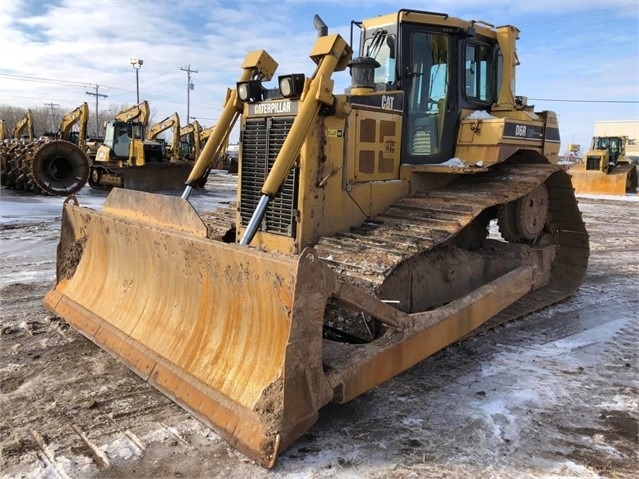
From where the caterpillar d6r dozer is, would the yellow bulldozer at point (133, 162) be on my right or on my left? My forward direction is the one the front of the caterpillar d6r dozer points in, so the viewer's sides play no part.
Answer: on my right

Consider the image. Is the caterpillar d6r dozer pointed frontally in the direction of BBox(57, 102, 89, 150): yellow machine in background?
no

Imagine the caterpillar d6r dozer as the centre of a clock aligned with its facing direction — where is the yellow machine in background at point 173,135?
The yellow machine in background is roughly at 4 o'clock from the caterpillar d6r dozer.

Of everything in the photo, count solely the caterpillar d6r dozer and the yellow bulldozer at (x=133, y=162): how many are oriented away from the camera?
0

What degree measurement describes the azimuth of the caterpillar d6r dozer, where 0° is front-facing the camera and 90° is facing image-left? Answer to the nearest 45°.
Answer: approximately 45°

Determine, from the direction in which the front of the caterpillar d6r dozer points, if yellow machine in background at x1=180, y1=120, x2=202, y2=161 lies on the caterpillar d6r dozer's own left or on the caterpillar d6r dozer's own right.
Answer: on the caterpillar d6r dozer's own right

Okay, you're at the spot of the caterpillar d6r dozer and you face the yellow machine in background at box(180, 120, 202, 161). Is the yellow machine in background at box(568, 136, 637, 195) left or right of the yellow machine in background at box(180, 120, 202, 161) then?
right

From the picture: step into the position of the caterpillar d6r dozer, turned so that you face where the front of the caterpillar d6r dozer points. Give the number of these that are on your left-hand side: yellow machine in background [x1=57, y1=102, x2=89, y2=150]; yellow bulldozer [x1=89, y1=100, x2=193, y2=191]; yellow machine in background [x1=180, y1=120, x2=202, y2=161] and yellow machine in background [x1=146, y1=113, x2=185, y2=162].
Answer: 0

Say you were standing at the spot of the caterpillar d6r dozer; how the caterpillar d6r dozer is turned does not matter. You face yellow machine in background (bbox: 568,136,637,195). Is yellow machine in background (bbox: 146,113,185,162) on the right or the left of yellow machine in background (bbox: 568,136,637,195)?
left

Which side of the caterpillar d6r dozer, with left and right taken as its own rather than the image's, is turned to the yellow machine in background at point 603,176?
back
